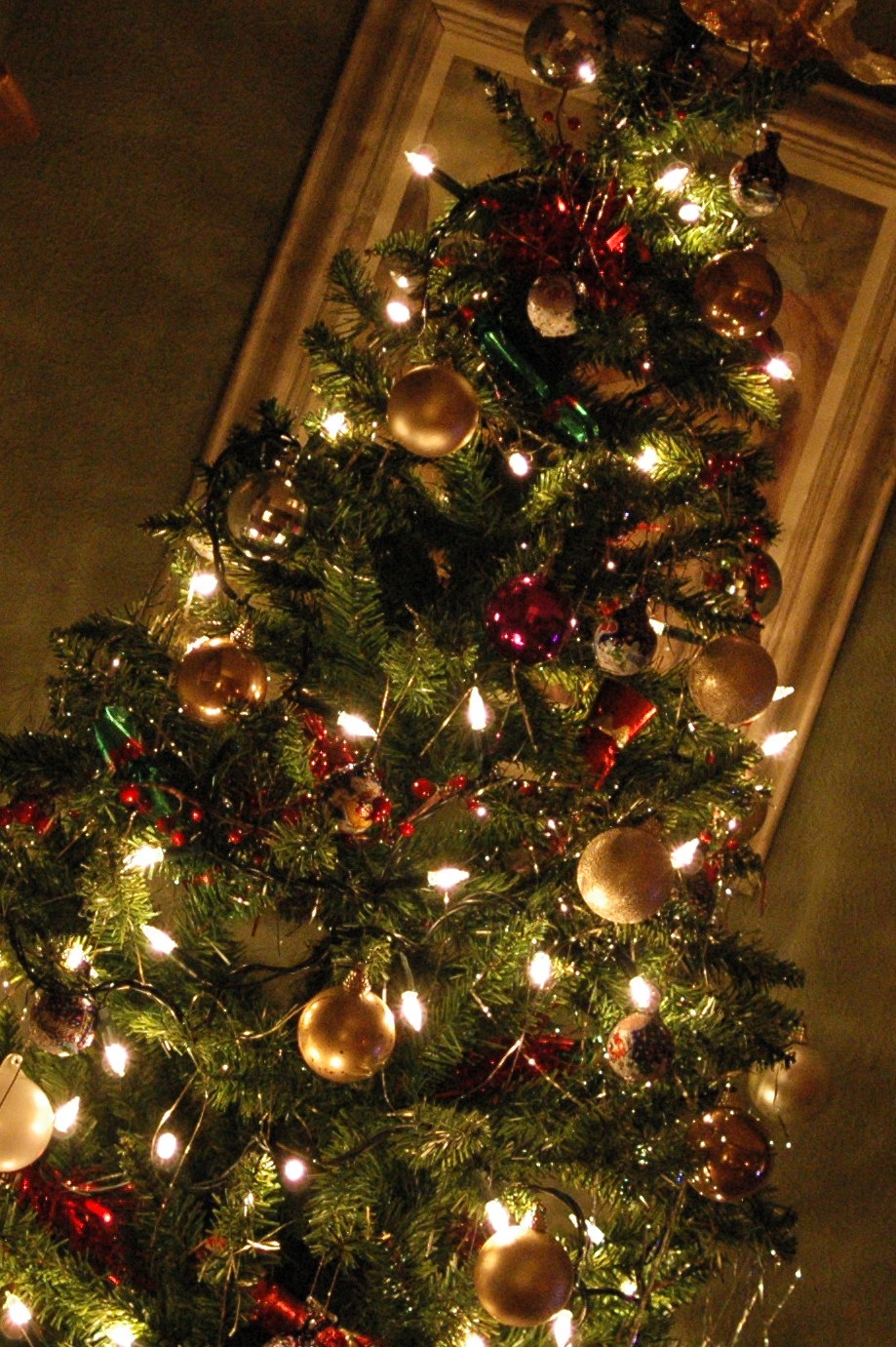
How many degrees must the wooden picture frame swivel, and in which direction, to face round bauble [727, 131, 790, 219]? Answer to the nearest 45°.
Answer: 0° — it already faces it

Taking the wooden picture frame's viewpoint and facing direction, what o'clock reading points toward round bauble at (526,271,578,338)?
The round bauble is roughly at 1 o'clock from the wooden picture frame.

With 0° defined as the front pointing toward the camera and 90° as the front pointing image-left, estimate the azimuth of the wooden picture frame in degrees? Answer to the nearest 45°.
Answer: approximately 0°

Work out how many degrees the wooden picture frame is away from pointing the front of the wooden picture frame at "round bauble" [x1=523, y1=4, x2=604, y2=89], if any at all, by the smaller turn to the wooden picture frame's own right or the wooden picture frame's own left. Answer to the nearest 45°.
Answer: approximately 45° to the wooden picture frame's own right
